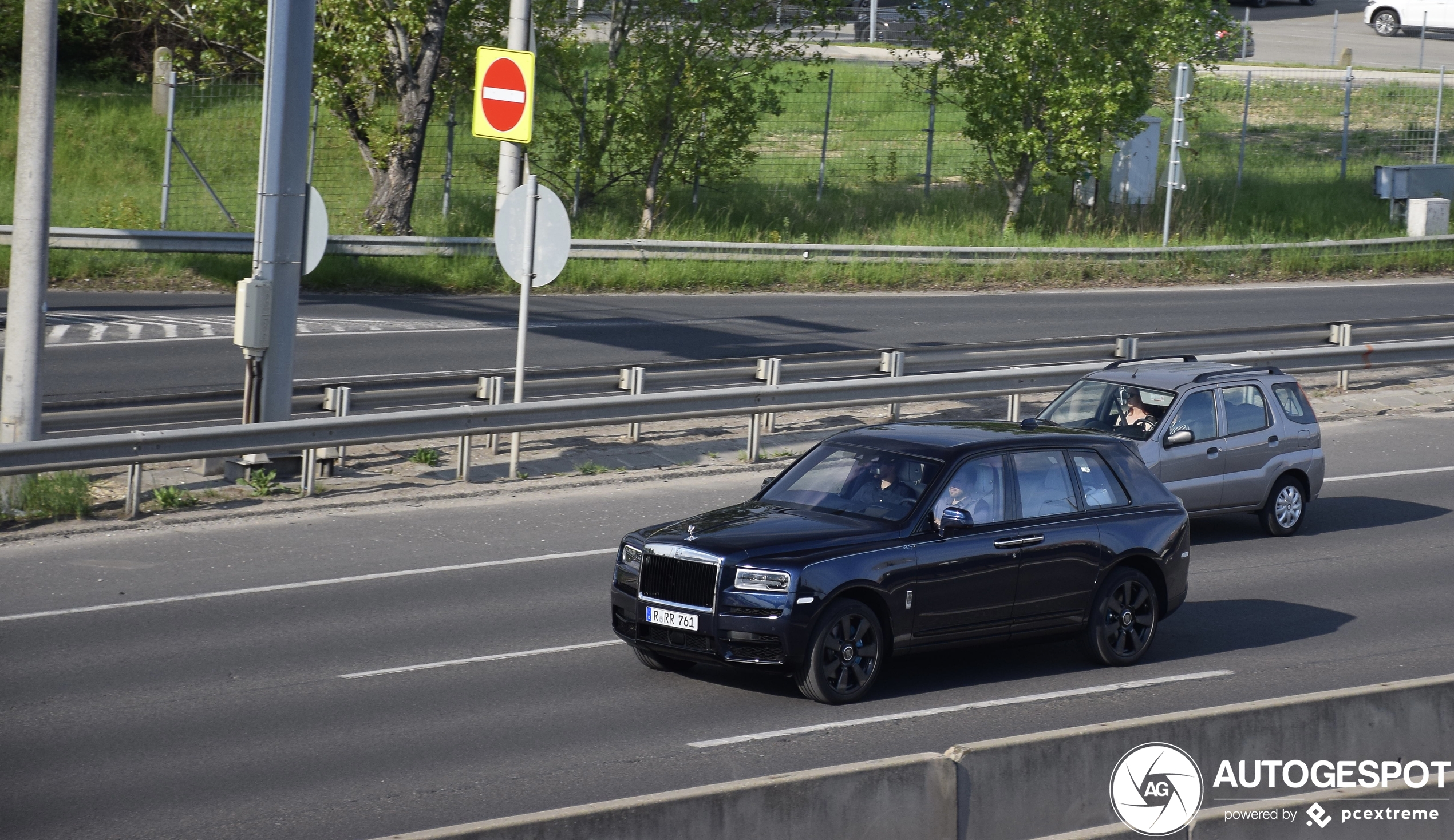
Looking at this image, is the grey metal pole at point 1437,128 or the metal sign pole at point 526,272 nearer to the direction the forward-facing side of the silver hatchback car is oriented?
the metal sign pole

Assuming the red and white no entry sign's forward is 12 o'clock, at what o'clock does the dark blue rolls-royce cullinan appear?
The dark blue rolls-royce cullinan is roughly at 10 o'clock from the red and white no entry sign.

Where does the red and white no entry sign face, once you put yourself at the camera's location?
facing the viewer and to the left of the viewer

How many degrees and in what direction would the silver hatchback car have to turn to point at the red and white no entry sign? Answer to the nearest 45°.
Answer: approximately 45° to its right

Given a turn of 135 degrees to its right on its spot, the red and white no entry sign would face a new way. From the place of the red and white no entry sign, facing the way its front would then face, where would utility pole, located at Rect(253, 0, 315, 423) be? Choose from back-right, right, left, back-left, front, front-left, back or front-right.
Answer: left

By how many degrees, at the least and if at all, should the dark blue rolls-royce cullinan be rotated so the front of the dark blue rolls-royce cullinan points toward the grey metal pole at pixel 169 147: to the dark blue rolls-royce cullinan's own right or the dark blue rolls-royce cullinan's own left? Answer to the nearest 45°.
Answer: approximately 90° to the dark blue rolls-royce cullinan's own right

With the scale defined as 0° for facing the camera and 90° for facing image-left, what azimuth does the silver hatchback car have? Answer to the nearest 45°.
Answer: approximately 45°

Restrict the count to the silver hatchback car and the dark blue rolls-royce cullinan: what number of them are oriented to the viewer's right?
0
